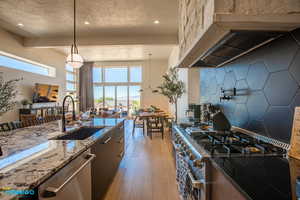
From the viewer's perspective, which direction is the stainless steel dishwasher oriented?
to the viewer's right

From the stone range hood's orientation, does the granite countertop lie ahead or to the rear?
ahead

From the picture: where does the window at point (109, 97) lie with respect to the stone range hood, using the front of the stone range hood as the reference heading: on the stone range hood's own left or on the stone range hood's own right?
on the stone range hood's own right

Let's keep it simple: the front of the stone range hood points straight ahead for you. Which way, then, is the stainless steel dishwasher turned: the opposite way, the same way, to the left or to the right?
the opposite way

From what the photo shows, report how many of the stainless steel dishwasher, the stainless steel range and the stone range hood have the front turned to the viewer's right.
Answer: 1

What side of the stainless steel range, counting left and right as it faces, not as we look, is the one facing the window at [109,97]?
right

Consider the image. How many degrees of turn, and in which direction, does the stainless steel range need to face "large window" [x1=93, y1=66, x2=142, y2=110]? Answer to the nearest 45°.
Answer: approximately 90° to its right

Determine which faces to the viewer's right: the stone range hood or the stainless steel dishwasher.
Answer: the stainless steel dishwasher

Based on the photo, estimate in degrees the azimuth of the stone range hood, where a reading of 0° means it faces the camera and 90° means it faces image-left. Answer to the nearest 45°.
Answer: approximately 45°

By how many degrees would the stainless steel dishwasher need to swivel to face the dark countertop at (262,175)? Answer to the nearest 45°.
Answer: approximately 45° to its right

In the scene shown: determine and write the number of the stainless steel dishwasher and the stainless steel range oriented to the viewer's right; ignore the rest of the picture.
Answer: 1

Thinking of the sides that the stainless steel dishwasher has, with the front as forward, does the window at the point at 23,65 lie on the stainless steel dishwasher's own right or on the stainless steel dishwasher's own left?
on the stainless steel dishwasher's own left

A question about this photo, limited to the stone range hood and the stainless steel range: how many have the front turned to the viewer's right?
0

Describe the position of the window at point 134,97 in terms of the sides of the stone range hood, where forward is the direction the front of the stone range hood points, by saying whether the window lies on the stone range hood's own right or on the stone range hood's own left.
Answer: on the stone range hood's own right

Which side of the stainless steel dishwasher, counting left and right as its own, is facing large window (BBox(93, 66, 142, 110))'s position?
left

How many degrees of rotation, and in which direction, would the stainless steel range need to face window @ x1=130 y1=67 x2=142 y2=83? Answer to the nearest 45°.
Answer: approximately 90° to its right

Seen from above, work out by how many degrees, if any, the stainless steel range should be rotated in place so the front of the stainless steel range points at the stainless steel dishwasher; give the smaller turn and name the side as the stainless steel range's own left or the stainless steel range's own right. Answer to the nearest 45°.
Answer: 0° — it already faces it
